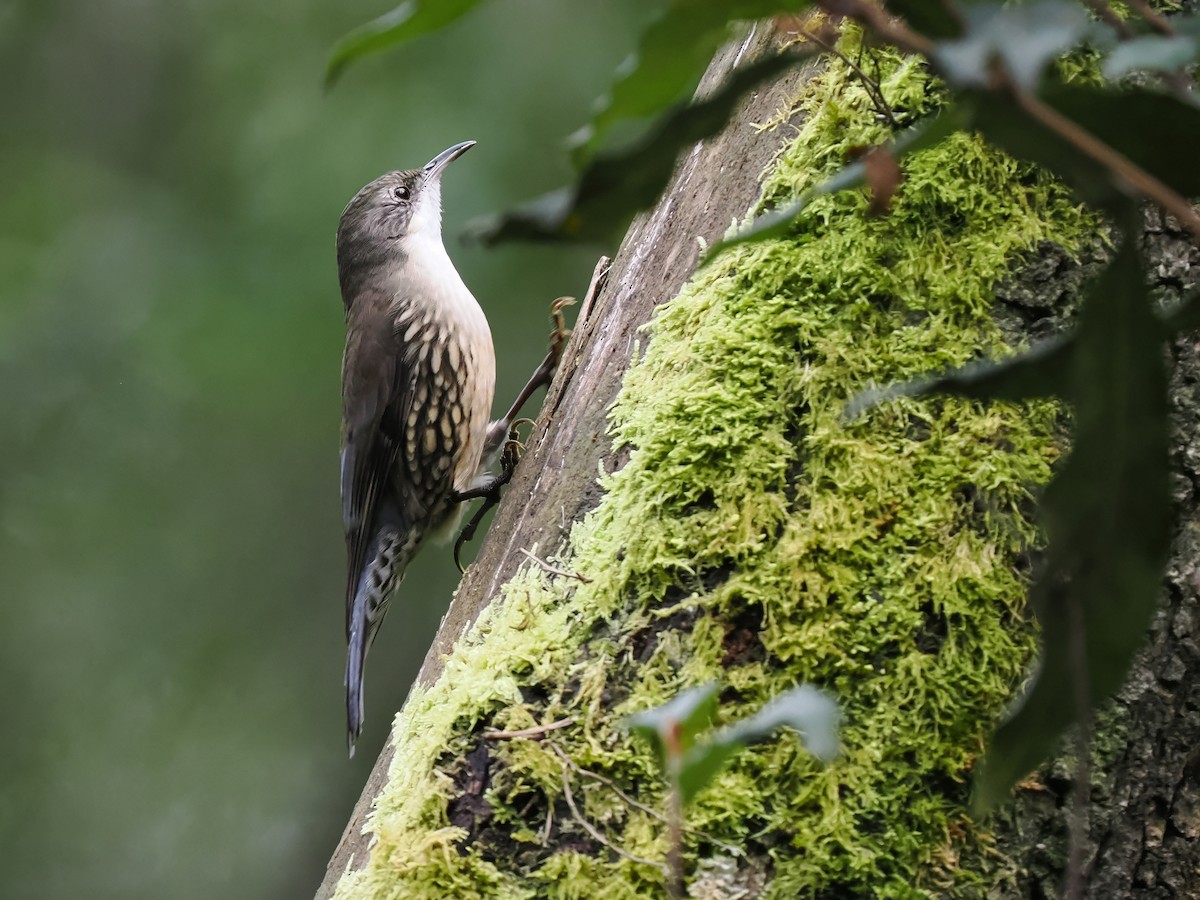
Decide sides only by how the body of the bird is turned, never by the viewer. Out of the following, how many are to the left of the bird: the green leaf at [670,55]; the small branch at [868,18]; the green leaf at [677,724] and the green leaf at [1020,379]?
0

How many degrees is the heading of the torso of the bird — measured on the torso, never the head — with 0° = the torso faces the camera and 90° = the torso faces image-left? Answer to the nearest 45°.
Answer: approximately 270°

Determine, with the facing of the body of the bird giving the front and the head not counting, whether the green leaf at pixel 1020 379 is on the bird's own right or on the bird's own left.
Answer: on the bird's own right

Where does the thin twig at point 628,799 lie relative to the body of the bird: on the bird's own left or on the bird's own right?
on the bird's own right

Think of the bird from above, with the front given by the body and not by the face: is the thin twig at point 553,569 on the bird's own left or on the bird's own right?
on the bird's own right
